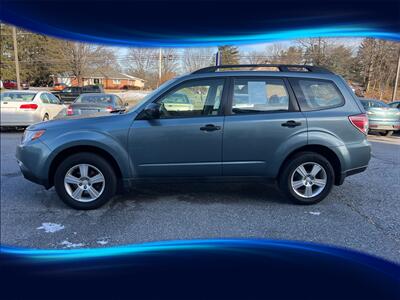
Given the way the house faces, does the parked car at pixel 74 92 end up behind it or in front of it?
in front

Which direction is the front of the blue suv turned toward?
to the viewer's left

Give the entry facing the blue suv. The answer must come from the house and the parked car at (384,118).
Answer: the house

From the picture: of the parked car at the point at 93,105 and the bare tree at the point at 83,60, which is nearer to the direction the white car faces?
the bare tree

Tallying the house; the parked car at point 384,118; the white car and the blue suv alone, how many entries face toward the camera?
1

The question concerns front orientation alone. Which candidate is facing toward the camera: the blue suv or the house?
the house

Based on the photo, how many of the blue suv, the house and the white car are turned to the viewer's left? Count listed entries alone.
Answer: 1

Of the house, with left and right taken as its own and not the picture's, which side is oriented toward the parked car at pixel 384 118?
front

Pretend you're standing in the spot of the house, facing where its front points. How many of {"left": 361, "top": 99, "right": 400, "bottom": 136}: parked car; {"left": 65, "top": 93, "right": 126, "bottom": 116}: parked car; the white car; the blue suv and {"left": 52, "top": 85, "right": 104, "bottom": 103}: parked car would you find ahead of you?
5

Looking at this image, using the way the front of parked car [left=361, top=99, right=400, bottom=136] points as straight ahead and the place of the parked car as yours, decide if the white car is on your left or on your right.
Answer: on your left

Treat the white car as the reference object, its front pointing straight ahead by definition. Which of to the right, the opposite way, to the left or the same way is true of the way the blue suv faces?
to the left

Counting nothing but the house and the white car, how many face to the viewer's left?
0

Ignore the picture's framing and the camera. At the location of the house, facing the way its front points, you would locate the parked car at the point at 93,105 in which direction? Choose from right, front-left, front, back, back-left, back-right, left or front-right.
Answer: front

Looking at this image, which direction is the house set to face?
toward the camera

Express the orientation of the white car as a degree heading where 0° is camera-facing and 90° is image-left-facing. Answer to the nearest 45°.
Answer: approximately 225°
